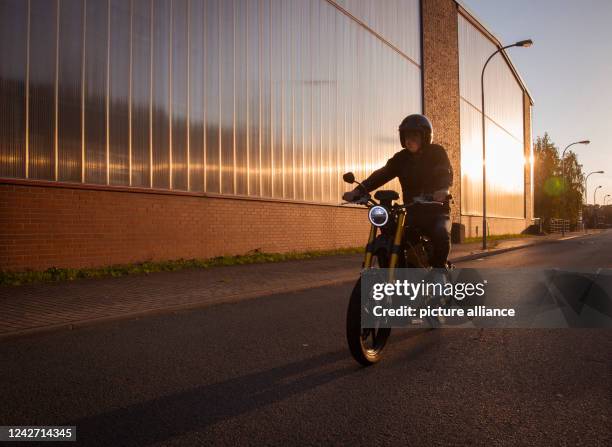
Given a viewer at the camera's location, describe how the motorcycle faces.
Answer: facing the viewer and to the left of the viewer

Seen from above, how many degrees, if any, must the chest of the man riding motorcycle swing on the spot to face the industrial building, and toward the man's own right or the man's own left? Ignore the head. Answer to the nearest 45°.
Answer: approximately 90° to the man's own right

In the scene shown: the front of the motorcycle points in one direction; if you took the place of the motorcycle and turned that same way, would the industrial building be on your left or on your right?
on your right

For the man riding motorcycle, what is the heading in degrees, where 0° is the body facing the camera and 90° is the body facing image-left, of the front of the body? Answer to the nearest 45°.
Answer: approximately 45°
